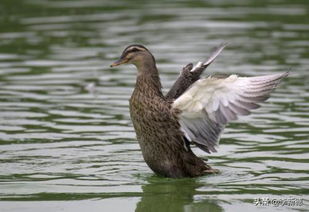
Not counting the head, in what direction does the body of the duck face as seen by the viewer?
to the viewer's left
